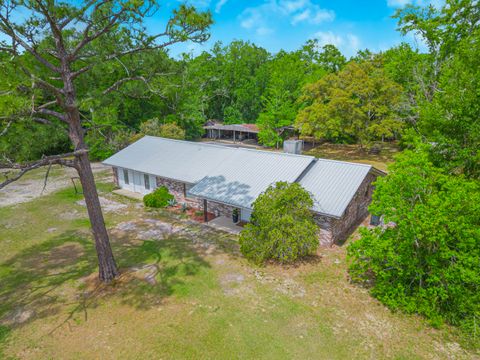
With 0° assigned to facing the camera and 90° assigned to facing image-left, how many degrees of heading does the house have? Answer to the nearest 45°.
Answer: approximately 45°

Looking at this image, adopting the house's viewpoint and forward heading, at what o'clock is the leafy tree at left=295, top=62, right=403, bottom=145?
The leafy tree is roughly at 6 o'clock from the house.

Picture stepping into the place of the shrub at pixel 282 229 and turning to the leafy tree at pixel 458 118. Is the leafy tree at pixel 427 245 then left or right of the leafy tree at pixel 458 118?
right

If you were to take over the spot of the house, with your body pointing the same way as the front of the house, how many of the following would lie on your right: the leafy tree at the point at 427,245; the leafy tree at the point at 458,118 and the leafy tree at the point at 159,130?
1

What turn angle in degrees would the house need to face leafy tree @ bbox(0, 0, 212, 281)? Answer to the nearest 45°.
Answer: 0° — it already faces it

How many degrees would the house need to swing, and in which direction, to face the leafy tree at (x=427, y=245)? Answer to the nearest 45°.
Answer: approximately 90° to its left

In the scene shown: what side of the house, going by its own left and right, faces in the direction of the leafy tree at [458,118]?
left

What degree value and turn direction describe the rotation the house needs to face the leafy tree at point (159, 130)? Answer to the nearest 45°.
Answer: approximately 90° to its right
